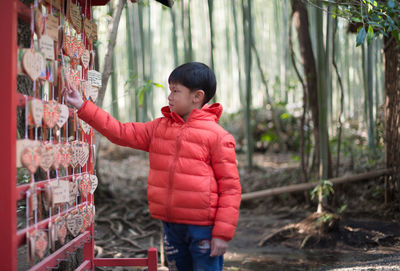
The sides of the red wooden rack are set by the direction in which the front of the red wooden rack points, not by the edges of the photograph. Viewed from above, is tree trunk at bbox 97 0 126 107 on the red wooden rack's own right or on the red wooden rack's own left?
on the red wooden rack's own left

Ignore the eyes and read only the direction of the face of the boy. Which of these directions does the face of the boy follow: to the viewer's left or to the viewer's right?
to the viewer's left

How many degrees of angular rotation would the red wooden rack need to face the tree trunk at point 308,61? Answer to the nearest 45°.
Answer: approximately 45° to its left

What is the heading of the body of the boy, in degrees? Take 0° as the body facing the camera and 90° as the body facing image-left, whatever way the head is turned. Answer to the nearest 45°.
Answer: approximately 45°

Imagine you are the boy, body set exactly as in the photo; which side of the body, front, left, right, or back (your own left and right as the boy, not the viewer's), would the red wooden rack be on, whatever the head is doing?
front

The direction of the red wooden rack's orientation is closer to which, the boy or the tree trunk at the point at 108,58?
the boy

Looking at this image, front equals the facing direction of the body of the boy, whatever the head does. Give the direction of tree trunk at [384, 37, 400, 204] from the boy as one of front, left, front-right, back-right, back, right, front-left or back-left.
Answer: back

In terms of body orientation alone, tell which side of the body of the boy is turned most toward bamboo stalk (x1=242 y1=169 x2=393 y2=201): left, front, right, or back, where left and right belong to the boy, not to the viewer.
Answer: back

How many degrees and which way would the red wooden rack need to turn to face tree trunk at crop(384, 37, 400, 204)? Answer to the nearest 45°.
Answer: approximately 45° to its left

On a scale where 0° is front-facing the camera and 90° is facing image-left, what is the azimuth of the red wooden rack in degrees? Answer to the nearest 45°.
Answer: approximately 270°

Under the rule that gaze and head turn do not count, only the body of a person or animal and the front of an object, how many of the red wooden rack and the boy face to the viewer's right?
1

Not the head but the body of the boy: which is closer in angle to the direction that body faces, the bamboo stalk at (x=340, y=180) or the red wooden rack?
the red wooden rack
